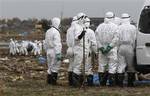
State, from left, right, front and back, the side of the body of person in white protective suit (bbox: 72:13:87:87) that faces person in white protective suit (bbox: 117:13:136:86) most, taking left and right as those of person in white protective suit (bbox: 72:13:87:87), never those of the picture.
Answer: front

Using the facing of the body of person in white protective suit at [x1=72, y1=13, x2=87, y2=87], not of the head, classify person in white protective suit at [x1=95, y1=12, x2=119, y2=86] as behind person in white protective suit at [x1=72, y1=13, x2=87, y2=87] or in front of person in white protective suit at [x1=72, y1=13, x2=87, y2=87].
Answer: in front

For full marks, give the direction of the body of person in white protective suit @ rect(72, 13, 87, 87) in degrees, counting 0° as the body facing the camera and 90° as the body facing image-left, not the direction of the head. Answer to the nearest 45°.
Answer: approximately 270°

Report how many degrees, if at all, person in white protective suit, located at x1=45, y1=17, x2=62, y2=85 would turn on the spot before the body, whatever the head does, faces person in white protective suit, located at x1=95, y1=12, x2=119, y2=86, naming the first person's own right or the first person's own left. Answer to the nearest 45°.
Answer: approximately 45° to the first person's own right

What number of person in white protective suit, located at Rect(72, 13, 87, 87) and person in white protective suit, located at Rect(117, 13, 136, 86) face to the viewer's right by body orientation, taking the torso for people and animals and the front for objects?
1
